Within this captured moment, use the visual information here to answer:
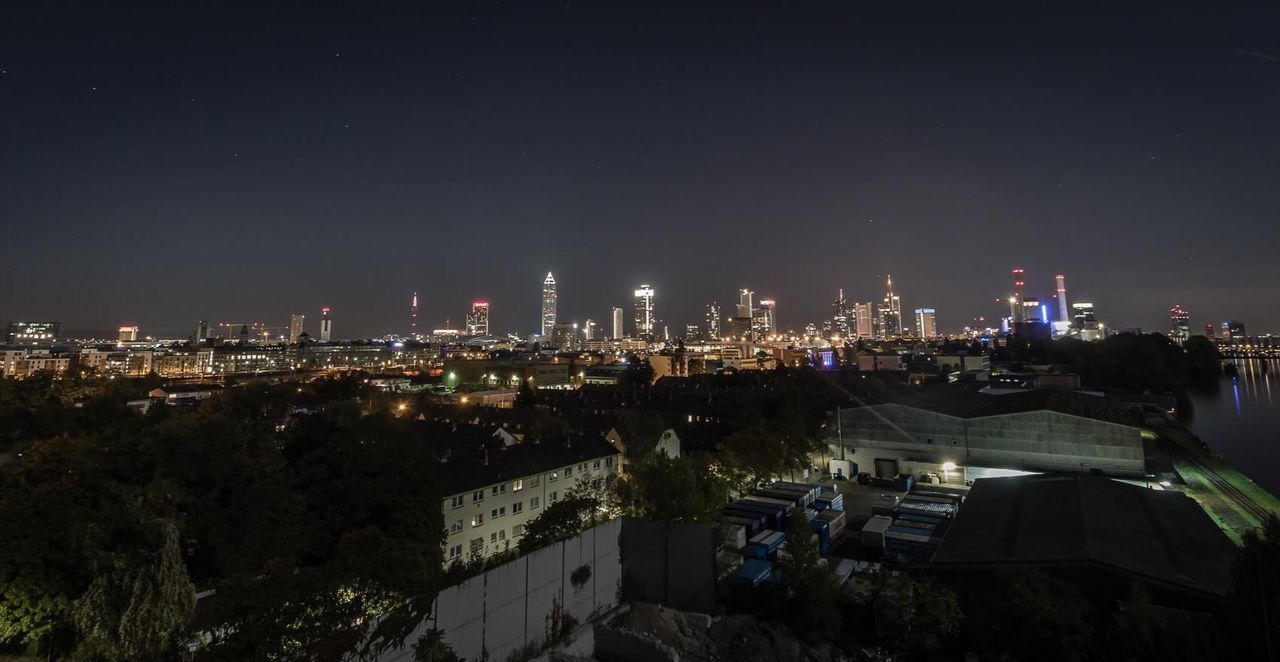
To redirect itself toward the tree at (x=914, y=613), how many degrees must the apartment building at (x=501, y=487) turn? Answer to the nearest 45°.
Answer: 0° — it already faces it

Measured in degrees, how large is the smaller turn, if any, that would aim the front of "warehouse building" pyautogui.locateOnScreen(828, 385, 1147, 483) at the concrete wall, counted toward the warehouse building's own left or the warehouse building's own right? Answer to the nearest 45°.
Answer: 0° — it already faces it

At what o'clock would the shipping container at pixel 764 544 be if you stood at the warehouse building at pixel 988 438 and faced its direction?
The shipping container is roughly at 1 o'clock from the warehouse building.

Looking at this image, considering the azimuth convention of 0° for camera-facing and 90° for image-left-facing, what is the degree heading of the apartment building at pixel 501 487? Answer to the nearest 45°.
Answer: approximately 315°

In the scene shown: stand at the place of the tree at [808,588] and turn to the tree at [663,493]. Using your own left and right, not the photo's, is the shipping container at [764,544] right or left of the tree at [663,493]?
right

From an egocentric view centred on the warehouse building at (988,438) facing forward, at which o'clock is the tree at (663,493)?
The tree is roughly at 1 o'clock from the warehouse building.

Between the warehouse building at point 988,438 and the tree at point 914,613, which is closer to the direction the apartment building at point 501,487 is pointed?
the tree

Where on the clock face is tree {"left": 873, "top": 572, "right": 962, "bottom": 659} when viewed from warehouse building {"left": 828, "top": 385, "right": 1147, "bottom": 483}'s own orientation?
The tree is roughly at 12 o'clock from the warehouse building.

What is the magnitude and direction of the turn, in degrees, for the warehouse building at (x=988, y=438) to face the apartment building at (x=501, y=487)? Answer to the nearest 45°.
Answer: approximately 45° to its right

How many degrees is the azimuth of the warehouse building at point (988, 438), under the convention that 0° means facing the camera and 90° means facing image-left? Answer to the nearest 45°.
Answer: approximately 0°

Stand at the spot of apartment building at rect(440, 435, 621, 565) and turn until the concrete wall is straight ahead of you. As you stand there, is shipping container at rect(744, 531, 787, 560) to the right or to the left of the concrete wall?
left
